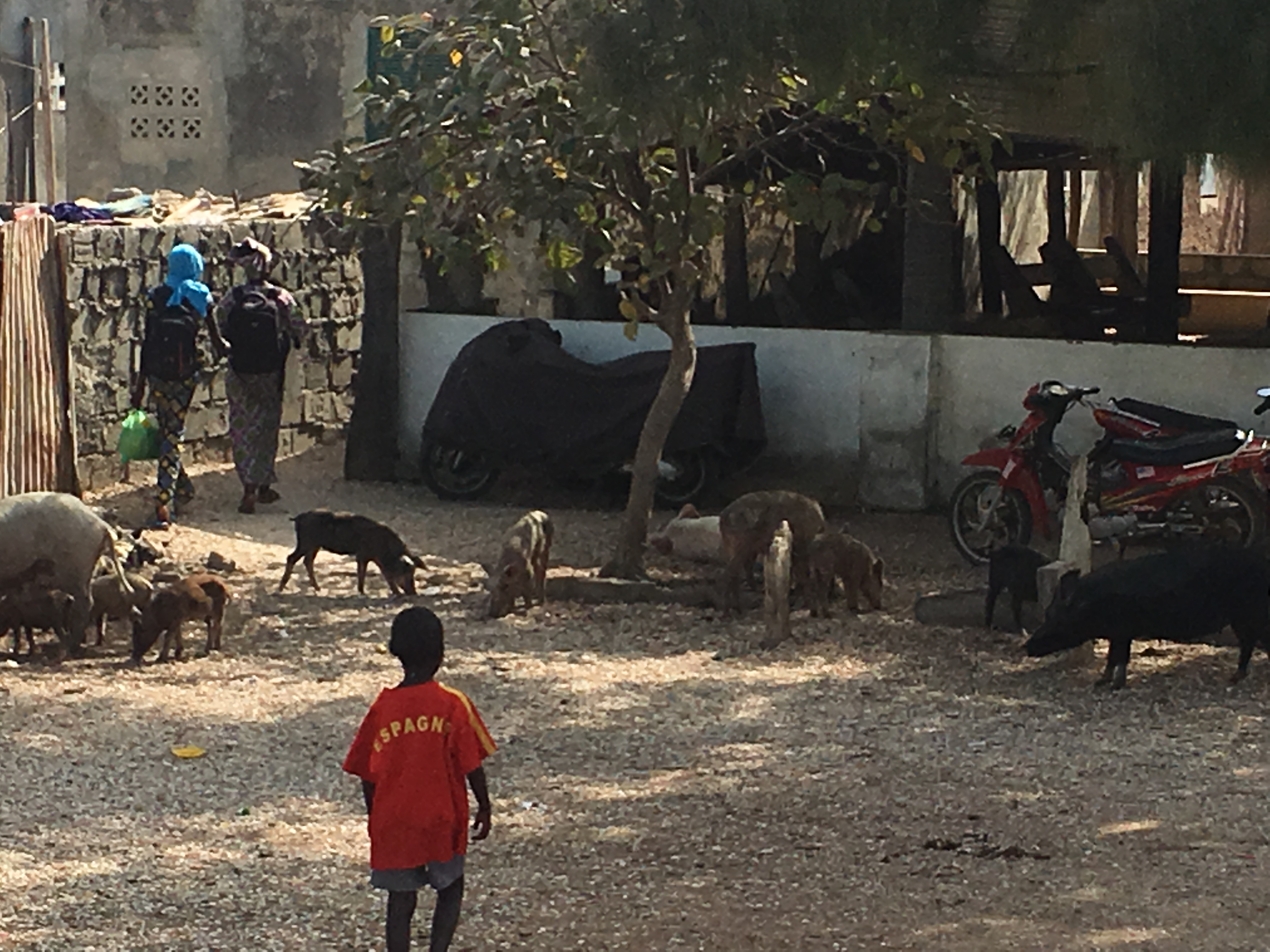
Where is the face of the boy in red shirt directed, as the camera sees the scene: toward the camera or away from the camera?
away from the camera

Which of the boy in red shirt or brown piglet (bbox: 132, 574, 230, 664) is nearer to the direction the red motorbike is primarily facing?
the brown piglet

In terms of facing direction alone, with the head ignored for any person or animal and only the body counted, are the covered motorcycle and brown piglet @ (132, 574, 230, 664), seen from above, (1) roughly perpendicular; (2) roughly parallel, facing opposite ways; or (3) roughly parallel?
roughly parallel

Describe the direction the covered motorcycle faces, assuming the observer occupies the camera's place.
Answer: facing to the left of the viewer

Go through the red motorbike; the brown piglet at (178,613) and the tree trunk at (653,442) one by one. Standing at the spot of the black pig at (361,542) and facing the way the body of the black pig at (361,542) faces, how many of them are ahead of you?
2

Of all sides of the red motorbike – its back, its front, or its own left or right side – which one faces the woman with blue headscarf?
front

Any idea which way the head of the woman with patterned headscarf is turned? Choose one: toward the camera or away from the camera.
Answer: away from the camera

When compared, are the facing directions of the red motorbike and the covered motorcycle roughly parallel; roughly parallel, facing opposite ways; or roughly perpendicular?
roughly parallel

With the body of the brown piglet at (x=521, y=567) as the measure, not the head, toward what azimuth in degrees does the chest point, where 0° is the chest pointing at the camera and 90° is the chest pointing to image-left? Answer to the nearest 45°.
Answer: approximately 45°

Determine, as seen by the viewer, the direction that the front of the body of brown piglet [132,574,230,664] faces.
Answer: to the viewer's left

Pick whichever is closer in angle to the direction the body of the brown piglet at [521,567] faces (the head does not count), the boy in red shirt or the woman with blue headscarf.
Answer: the boy in red shirt

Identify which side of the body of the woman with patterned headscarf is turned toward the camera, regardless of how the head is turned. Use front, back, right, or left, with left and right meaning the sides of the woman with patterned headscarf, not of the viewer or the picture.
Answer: back

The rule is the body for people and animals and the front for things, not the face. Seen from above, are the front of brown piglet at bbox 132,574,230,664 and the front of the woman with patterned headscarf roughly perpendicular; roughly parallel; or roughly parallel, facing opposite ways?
roughly perpendicular

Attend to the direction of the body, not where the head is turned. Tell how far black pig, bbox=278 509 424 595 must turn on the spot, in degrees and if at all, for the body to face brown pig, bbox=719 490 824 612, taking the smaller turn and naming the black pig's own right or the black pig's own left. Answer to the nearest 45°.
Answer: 0° — it already faces it

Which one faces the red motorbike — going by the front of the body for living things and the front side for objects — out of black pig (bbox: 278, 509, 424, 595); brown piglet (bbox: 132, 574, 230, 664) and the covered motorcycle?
the black pig
